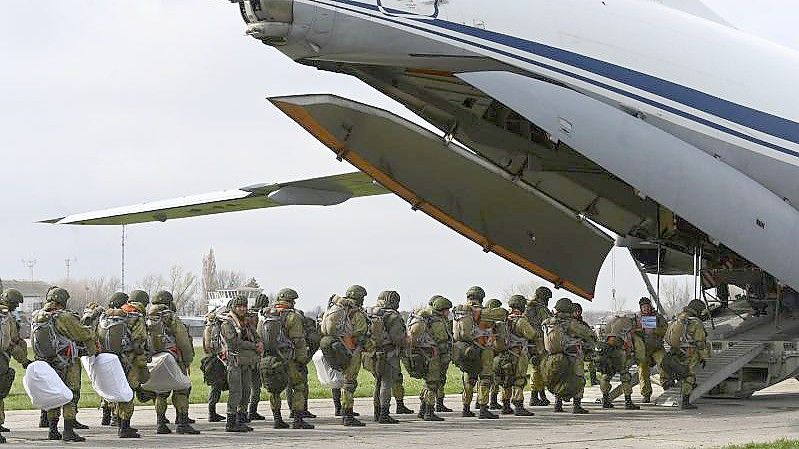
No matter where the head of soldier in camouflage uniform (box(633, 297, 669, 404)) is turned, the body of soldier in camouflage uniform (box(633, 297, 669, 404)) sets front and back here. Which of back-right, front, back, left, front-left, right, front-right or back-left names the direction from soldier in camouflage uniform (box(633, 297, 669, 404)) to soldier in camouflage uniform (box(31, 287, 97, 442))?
front-right

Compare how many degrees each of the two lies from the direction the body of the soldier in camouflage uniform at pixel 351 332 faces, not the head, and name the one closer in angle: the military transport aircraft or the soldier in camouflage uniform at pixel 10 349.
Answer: the military transport aircraft

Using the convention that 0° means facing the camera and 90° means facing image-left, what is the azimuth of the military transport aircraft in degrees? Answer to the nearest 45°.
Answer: approximately 225°

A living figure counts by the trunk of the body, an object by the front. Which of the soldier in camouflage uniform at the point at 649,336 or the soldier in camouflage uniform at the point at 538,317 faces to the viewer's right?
the soldier in camouflage uniform at the point at 538,317

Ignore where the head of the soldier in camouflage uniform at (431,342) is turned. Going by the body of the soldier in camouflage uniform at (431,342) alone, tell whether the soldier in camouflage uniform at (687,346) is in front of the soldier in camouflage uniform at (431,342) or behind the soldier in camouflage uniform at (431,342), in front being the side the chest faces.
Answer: in front

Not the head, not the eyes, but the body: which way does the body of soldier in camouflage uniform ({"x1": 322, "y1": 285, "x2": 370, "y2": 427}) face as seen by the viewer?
to the viewer's right

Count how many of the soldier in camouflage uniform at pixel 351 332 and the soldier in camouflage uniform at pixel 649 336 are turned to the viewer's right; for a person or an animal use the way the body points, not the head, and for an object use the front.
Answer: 1

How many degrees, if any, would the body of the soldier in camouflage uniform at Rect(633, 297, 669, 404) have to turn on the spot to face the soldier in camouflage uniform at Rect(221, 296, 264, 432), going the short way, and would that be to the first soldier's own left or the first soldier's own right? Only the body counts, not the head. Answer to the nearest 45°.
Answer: approximately 45° to the first soldier's own right

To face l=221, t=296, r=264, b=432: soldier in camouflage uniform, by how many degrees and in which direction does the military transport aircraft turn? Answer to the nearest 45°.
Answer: approximately 135° to its left

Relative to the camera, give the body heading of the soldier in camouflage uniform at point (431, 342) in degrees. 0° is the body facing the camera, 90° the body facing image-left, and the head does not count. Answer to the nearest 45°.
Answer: approximately 270°

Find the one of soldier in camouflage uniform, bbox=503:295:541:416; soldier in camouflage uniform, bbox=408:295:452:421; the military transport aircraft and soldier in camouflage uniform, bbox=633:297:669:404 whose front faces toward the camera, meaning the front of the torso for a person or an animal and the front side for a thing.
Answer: soldier in camouflage uniform, bbox=633:297:669:404

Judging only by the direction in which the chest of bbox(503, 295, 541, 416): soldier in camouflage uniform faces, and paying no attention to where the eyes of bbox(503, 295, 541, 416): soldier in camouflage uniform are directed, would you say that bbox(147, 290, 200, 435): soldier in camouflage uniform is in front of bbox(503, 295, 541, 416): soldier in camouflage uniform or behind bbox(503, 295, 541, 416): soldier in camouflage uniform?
behind

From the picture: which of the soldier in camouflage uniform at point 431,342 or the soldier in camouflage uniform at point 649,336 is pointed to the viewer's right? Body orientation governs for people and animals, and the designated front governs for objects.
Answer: the soldier in camouflage uniform at point 431,342

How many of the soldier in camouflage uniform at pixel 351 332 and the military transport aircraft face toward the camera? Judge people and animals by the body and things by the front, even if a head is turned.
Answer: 0

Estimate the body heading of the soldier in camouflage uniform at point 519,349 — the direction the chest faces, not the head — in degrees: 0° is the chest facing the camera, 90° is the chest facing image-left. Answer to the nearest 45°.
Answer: approximately 270°
